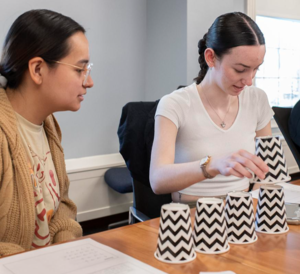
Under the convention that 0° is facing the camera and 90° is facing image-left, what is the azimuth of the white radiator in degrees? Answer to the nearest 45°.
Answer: approximately 315°

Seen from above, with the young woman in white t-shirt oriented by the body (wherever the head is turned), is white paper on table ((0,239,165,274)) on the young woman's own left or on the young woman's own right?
on the young woman's own right

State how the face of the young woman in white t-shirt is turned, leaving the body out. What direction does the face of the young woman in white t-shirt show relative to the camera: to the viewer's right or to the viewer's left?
to the viewer's right

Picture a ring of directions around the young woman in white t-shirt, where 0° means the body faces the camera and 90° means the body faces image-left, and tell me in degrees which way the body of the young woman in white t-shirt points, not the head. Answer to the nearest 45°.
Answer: approximately 315°

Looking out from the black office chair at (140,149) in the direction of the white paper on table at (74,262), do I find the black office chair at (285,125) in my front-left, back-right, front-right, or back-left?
back-left

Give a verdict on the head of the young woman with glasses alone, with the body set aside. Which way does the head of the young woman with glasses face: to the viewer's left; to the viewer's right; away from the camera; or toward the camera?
to the viewer's right

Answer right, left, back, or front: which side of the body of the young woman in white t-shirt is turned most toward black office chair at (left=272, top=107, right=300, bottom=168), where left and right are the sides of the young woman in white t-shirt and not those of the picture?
left
